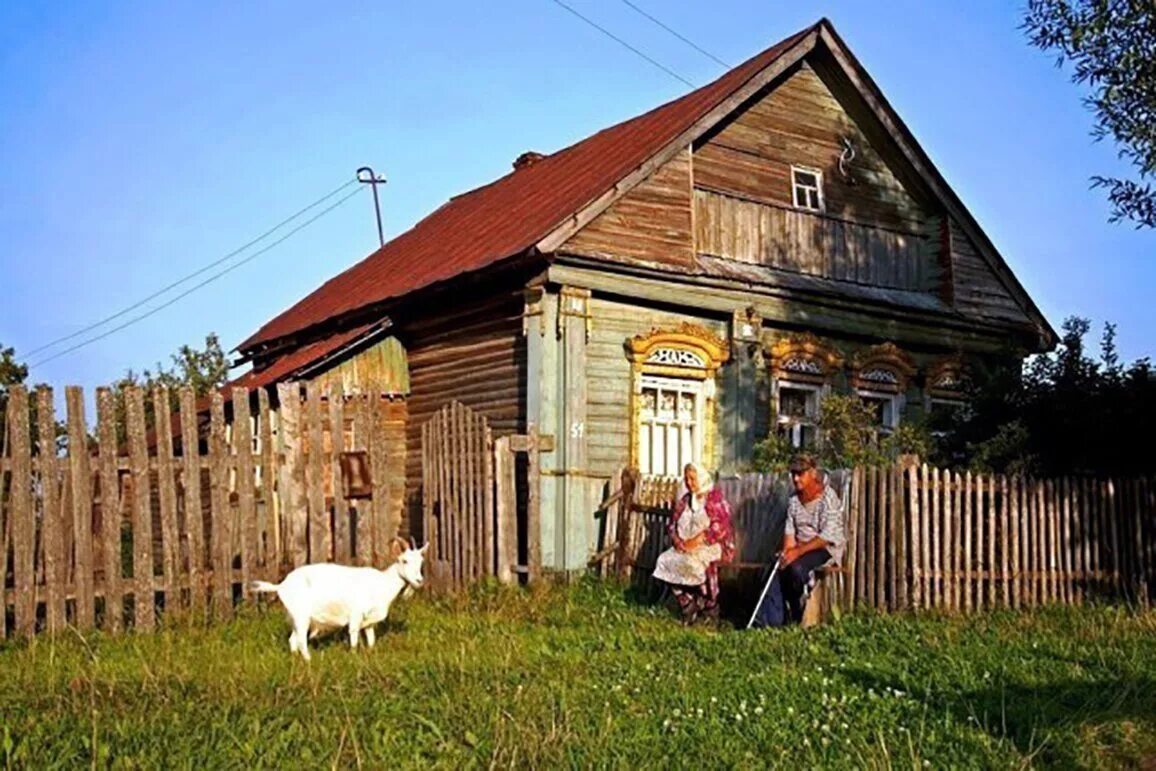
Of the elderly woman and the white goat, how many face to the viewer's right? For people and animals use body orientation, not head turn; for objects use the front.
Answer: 1

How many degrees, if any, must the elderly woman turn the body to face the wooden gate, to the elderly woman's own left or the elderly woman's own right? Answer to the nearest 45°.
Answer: approximately 90° to the elderly woman's own right

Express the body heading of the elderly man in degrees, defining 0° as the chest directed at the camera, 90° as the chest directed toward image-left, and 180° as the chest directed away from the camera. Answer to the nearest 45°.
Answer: approximately 45°

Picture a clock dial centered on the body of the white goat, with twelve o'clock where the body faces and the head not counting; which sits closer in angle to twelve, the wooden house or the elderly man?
the elderly man

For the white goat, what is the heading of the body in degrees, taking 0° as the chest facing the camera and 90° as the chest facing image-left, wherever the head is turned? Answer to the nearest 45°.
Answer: approximately 270°

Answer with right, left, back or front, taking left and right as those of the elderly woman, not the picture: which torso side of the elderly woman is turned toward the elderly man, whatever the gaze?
left

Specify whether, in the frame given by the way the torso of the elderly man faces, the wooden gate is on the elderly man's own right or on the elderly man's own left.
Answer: on the elderly man's own right

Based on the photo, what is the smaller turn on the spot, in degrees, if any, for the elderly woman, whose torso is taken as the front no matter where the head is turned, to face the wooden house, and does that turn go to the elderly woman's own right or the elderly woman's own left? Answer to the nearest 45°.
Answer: approximately 135° to the elderly woman's own right

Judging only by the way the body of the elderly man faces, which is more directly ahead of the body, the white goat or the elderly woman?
the white goat

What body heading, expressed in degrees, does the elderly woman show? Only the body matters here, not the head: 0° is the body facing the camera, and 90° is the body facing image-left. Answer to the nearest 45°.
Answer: approximately 45°
